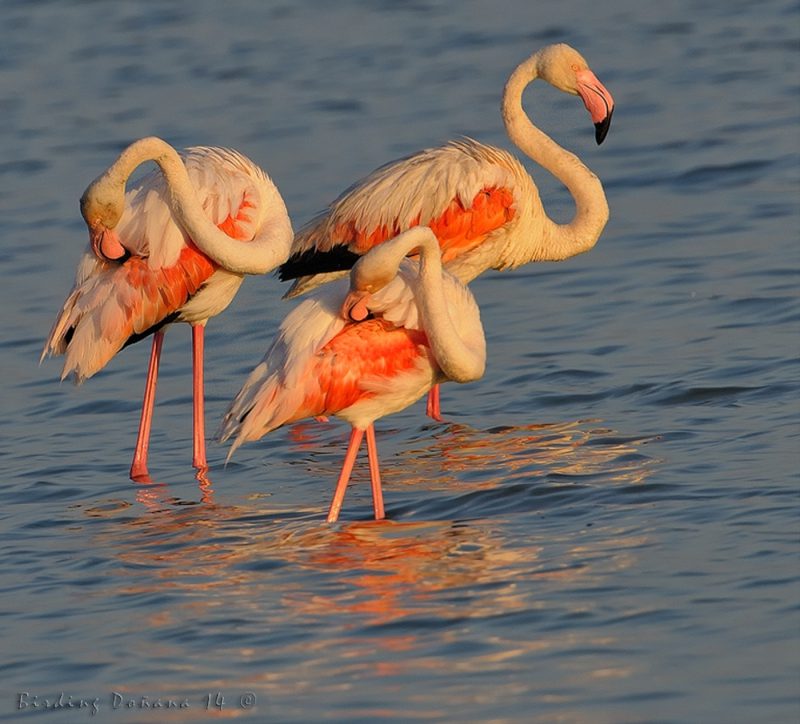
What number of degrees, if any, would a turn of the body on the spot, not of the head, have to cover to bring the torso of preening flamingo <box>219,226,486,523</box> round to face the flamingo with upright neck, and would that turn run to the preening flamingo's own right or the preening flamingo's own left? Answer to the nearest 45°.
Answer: approximately 90° to the preening flamingo's own left

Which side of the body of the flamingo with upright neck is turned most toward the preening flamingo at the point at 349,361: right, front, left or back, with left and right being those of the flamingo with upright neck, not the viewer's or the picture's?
right

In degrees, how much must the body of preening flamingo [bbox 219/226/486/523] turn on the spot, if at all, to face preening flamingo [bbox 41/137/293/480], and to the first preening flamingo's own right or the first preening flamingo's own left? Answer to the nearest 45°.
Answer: approximately 135° to the first preening flamingo's own left

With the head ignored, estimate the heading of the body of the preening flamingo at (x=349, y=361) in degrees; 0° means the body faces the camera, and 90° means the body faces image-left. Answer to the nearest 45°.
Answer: approximately 270°

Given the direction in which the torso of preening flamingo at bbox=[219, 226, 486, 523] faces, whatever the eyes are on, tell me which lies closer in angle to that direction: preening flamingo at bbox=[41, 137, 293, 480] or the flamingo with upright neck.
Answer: the flamingo with upright neck

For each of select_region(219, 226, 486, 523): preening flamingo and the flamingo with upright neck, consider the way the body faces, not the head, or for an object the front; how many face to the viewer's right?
2

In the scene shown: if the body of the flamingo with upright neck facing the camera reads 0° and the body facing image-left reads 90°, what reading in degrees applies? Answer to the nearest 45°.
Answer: approximately 270°

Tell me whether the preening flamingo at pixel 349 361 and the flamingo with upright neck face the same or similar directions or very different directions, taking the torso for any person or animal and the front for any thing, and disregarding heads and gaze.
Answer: same or similar directions

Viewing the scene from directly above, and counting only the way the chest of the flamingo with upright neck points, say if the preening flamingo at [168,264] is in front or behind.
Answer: behind

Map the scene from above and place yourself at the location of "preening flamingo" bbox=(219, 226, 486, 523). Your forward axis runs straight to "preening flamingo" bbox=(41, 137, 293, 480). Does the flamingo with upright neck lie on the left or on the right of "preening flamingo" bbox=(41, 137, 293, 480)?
right
